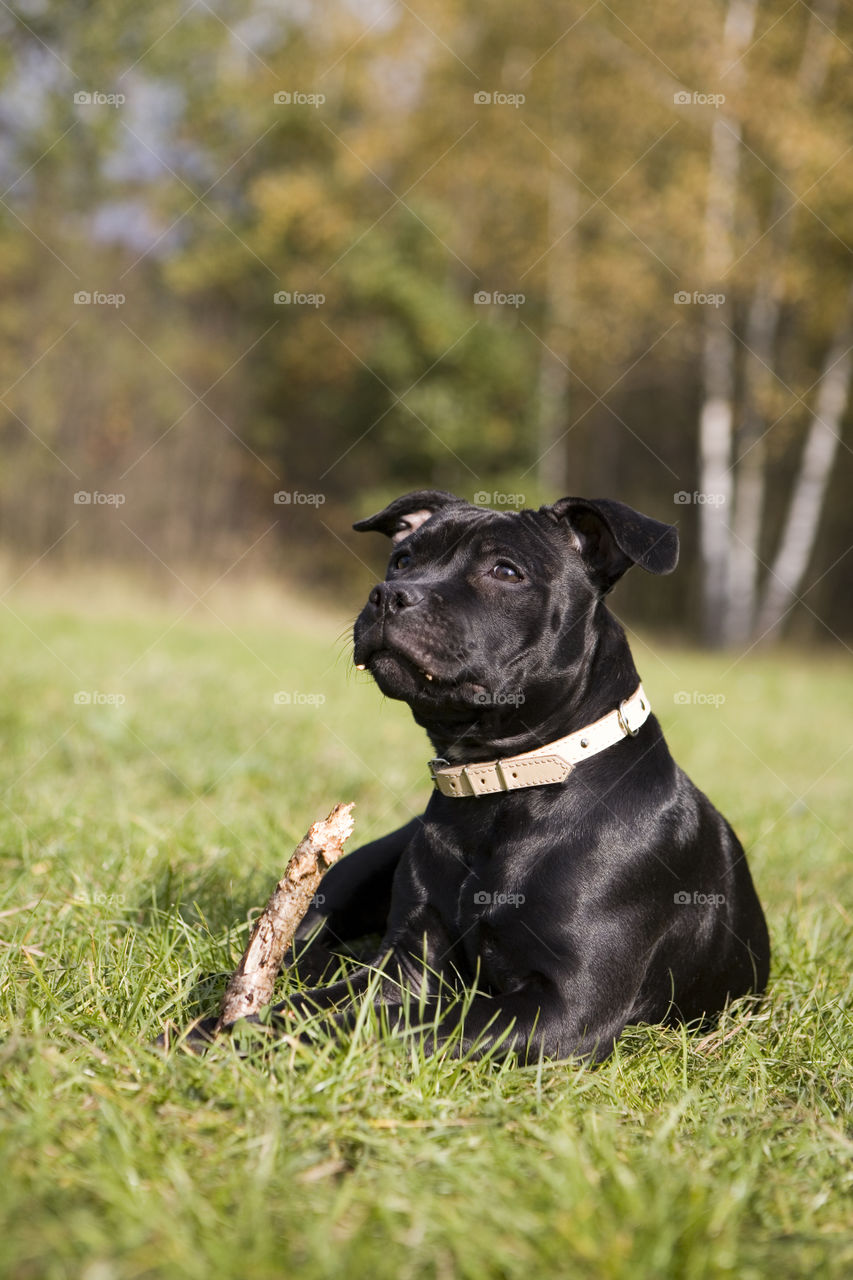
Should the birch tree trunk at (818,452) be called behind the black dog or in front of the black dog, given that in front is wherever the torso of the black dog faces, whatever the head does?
behind

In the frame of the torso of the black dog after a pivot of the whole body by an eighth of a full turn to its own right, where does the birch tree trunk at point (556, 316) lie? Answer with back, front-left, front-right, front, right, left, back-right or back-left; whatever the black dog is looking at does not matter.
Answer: right

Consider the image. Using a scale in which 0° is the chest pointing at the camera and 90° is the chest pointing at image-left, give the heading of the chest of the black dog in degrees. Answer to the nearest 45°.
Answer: approximately 45°

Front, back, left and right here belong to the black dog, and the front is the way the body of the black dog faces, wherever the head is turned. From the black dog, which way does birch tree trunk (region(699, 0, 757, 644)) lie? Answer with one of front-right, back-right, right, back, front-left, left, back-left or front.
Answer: back-right

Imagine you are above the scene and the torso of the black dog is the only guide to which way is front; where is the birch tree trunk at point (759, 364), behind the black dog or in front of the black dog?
behind
